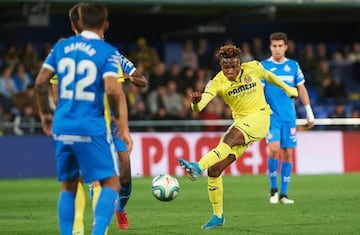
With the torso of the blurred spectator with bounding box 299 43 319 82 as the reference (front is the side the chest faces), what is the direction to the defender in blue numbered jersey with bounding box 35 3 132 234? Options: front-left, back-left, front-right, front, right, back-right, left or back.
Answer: front

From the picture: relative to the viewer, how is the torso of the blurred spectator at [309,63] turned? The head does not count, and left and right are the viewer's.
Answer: facing the viewer

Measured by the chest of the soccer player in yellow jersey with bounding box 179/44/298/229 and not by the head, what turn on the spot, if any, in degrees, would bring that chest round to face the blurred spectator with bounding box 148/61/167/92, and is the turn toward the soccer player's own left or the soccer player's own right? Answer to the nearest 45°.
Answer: approximately 135° to the soccer player's own right

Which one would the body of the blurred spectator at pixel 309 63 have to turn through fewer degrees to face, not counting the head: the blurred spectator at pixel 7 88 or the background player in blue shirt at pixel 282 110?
the background player in blue shirt

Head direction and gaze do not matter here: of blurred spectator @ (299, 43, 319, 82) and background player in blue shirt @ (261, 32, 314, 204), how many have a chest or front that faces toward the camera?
2

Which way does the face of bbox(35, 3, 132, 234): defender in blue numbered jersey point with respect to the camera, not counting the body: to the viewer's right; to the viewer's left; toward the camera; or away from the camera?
away from the camera

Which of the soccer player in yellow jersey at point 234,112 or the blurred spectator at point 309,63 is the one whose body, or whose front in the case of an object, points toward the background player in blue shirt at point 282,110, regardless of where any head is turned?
the blurred spectator

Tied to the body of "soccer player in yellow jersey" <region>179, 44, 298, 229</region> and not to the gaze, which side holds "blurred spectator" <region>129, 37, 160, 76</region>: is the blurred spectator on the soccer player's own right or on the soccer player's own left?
on the soccer player's own right

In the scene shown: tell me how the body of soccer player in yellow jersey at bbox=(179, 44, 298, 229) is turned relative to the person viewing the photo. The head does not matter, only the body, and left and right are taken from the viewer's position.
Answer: facing the viewer and to the left of the viewer

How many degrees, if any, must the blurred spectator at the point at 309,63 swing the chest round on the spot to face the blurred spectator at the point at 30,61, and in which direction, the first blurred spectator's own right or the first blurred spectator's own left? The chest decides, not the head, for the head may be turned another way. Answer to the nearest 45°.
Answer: approximately 45° to the first blurred spectator's own right

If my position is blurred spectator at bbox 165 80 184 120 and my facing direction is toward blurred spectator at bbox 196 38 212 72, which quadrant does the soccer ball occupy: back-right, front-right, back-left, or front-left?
back-right

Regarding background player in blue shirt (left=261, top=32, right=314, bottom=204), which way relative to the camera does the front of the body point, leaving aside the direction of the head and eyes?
toward the camera
